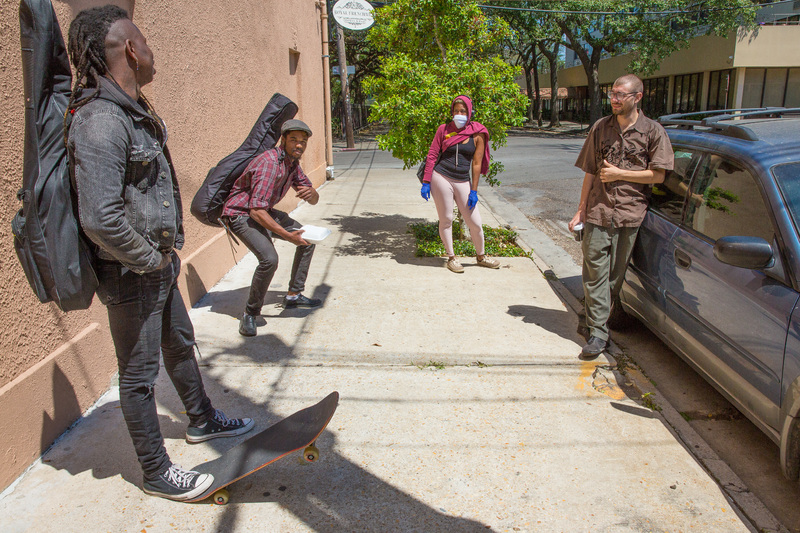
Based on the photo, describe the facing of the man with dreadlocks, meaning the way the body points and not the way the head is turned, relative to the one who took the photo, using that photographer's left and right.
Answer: facing to the right of the viewer

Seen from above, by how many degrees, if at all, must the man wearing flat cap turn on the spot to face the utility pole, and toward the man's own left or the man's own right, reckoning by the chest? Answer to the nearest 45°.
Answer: approximately 135° to the man's own left

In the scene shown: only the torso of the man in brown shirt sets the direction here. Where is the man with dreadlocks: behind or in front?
in front

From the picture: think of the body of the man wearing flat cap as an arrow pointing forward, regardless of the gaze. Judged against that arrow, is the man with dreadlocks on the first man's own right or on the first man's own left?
on the first man's own right

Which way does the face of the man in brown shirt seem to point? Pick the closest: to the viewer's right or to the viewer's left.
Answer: to the viewer's left

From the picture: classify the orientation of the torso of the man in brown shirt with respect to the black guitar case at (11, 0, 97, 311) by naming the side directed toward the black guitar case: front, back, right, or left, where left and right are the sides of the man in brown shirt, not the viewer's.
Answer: front

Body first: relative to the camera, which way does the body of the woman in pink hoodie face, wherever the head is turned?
toward the camera

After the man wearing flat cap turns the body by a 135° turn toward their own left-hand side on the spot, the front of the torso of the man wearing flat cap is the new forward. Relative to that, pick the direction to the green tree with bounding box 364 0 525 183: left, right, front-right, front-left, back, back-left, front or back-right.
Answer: front-right

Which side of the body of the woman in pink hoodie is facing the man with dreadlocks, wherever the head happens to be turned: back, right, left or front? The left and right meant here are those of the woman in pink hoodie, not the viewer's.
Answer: front

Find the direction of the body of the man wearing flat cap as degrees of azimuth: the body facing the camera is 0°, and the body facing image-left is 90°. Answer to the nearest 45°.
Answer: approximately 315°

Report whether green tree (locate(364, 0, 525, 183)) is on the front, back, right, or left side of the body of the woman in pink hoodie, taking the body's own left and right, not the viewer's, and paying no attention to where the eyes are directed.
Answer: back

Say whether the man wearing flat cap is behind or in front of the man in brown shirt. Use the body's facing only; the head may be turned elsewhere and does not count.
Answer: in front

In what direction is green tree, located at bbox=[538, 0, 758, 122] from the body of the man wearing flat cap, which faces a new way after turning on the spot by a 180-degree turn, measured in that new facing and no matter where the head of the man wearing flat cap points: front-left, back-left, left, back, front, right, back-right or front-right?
right
